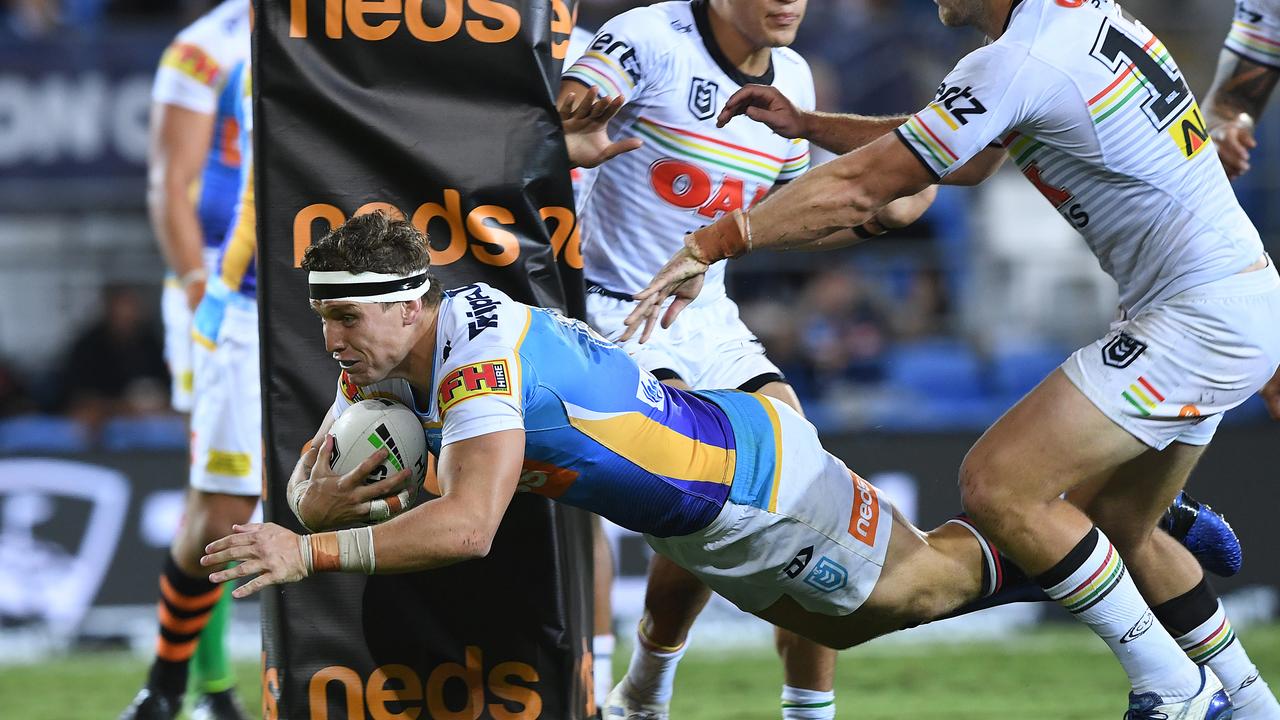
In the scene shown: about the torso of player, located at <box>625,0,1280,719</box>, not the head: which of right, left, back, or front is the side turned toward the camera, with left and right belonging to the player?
left

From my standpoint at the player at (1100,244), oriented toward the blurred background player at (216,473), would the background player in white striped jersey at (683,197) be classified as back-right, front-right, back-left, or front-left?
front-right

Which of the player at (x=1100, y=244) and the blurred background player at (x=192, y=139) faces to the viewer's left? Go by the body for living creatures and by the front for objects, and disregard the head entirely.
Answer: the player at (x=1100, y=244)

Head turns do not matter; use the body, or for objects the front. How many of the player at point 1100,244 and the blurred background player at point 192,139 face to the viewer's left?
1

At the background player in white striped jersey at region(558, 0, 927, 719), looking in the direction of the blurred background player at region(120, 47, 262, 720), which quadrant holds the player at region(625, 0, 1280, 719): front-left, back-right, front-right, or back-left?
back-left
